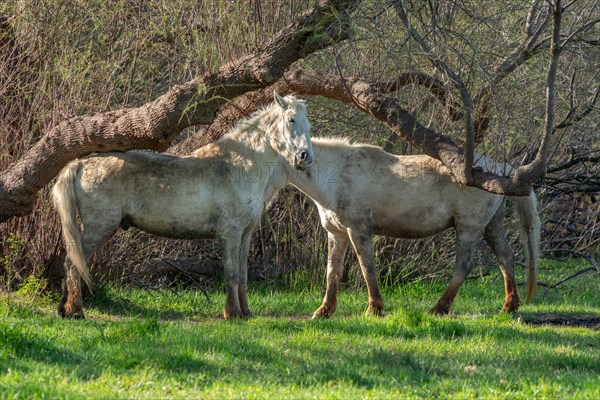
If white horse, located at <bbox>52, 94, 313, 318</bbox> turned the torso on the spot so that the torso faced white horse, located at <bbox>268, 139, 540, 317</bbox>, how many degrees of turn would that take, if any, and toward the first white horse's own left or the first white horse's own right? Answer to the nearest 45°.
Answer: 0° — it already faces it

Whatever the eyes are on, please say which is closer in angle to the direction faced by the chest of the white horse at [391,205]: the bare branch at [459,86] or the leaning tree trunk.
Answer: the leaning tree trunk

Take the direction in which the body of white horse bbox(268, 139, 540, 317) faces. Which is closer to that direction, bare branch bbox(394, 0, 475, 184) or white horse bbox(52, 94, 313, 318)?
the white horse

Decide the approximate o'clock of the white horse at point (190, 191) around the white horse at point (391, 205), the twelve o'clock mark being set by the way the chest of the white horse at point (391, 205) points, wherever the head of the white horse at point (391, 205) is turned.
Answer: the white horse at point (190, 191) is roughly at 11 o'clock from the white horse at point (391, 205).

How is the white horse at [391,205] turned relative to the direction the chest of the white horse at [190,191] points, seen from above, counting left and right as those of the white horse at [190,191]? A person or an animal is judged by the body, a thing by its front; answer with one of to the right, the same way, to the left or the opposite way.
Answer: the opposite way

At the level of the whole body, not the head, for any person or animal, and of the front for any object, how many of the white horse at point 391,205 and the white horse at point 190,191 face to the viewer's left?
1

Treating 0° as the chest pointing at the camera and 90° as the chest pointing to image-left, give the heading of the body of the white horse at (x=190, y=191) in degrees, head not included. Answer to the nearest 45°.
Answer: approximately 270°

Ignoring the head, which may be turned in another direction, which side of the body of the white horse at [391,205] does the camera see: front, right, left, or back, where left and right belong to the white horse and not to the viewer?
left
